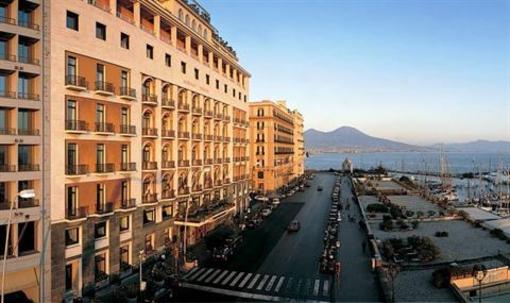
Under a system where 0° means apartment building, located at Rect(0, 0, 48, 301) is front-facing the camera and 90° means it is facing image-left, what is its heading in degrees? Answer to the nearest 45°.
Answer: approximately 315°

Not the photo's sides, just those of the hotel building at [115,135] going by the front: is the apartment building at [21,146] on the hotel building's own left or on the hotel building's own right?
on the hotel building's own right

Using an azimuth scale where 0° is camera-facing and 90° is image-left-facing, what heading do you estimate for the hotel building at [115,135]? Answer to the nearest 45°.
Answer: approximately 315°

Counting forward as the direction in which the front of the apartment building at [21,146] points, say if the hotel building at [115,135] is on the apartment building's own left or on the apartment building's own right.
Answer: on the apartment building's own left
